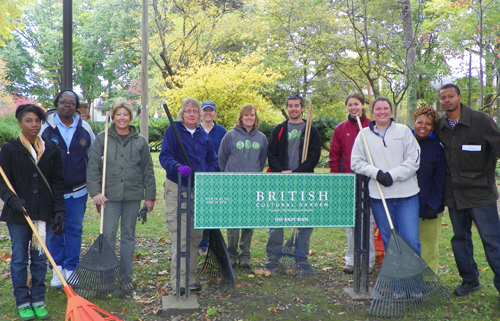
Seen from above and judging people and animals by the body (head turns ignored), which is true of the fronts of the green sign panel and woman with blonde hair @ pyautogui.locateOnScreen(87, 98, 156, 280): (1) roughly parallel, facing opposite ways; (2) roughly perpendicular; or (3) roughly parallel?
roughly parallel

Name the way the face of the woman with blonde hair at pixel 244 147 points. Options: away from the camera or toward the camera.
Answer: toward the camera

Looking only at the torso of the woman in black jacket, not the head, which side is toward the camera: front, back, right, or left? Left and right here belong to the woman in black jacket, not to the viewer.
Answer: front

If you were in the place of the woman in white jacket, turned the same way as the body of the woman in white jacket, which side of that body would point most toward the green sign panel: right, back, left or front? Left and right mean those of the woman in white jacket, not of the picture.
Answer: right

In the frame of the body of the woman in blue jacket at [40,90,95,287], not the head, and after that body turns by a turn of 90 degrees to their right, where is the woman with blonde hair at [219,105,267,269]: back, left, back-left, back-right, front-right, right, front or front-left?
back

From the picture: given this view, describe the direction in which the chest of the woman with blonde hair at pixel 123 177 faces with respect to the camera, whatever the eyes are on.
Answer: toward the camera

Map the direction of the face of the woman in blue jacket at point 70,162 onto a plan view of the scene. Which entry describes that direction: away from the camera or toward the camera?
toward the camera

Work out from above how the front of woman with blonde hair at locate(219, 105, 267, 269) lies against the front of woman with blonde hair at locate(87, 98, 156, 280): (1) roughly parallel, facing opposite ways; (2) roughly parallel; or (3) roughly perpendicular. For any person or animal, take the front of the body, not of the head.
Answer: roughly parallel

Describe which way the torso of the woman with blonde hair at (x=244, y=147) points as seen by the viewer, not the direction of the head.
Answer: toward the camera

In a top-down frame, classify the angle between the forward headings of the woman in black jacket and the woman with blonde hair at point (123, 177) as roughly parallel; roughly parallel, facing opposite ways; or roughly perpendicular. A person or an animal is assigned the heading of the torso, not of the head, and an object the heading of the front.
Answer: roughly parallel

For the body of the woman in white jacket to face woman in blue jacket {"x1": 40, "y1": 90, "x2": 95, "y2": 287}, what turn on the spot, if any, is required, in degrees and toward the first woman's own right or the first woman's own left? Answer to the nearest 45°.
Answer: approximately 90° to the first woman's own right
